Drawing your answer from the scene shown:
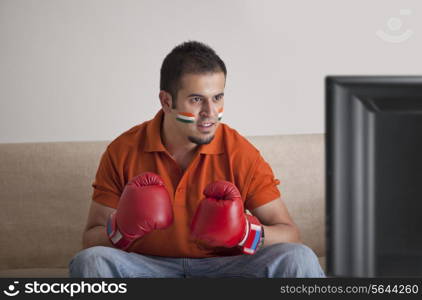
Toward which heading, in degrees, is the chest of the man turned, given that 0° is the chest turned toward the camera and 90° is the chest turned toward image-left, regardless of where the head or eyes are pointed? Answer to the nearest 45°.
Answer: approximately 0°

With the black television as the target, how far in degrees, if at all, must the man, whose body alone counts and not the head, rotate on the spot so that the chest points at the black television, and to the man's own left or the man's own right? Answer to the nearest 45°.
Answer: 0° — they already face it
